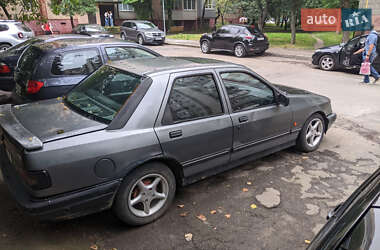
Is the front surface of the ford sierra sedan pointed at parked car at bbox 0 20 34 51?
no

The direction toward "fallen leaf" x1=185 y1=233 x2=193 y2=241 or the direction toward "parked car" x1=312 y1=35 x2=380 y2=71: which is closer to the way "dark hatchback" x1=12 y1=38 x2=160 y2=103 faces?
the parked car

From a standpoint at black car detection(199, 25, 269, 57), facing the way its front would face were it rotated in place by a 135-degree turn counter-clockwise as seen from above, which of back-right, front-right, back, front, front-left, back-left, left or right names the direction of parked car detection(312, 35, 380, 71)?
front-left

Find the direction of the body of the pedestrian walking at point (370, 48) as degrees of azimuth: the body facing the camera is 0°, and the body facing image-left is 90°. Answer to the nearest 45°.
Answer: approximately 90°

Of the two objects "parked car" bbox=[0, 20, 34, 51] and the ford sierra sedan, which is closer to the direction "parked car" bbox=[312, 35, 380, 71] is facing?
the parked car

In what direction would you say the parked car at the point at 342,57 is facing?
to the viewer's left

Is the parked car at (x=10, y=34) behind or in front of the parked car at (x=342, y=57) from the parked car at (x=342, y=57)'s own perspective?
in front

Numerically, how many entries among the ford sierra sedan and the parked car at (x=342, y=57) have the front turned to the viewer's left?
1

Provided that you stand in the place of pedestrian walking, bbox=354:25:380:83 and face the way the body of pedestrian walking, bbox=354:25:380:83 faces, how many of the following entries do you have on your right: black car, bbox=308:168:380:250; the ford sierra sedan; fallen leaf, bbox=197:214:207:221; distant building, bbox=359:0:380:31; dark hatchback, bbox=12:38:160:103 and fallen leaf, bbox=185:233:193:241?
1

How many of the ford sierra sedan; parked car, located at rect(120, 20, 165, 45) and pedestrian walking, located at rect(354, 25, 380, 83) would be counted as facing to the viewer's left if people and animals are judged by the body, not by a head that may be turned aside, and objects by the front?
1

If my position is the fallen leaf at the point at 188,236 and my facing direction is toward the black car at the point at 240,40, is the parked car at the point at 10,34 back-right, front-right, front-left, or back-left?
front-left
